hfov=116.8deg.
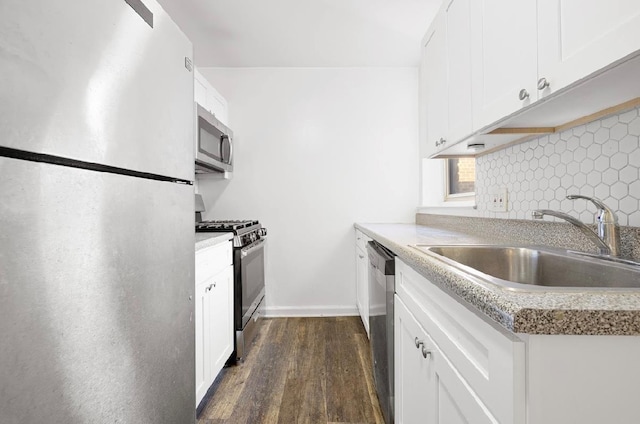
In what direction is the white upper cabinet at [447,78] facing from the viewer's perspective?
to the viewer's left

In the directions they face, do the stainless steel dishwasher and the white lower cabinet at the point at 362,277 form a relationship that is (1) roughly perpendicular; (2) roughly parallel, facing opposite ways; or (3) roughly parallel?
roughly parallel

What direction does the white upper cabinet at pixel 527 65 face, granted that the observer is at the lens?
facing the viewer and to the left of the viewer

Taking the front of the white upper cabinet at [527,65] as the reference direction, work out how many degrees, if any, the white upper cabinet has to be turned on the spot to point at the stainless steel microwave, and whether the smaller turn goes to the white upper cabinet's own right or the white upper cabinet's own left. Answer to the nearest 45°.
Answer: approximately 45° to the white upper cabinet's own right

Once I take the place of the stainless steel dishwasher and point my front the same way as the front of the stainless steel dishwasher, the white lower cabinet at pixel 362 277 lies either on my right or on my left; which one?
on my right

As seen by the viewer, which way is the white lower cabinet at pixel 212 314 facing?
to the viewer's right

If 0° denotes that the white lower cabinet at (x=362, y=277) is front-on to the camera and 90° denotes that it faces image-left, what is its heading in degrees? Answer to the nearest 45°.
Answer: approximately 90°

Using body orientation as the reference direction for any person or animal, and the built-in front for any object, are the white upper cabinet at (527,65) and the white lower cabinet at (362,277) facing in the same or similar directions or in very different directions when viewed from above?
same or similar directions

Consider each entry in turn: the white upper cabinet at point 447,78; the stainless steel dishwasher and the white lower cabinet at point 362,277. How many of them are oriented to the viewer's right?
0

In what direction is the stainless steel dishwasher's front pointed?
to the viewer's left
